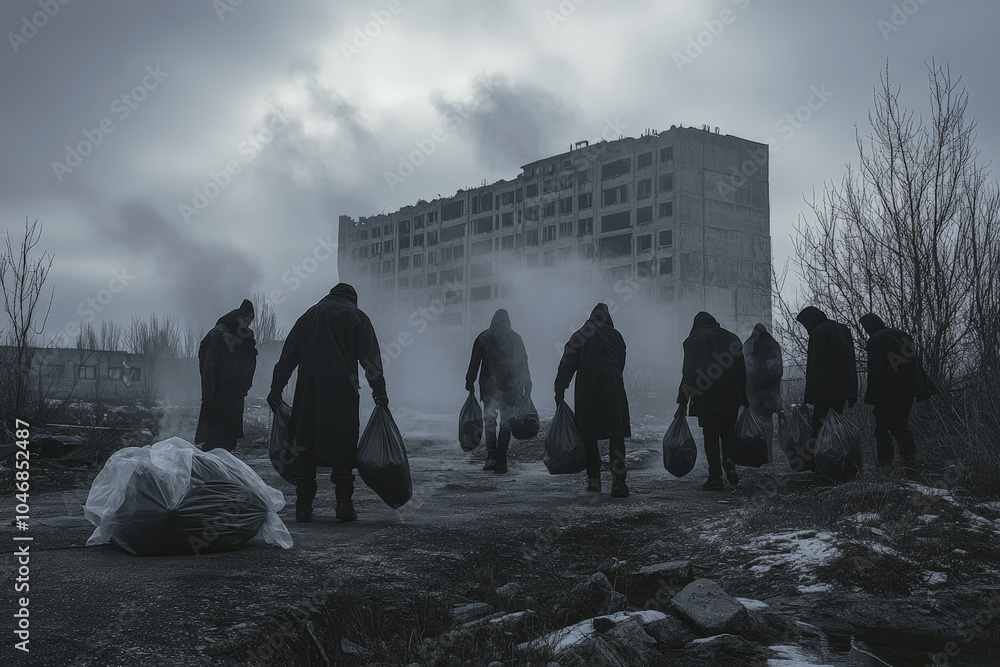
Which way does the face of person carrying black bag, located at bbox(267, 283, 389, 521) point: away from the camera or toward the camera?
away from the camera

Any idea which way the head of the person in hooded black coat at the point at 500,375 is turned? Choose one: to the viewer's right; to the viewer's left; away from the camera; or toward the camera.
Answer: away from the camera

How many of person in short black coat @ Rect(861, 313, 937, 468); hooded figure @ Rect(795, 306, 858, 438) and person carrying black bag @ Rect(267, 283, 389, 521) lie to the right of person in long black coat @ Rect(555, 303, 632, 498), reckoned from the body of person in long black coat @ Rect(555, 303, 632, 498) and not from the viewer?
2

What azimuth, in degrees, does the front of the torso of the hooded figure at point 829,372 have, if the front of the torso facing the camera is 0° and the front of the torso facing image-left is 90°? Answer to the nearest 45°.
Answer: approximately 135°

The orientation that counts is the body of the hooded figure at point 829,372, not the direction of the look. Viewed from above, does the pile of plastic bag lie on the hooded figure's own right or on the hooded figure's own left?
on the hooded figure's own left

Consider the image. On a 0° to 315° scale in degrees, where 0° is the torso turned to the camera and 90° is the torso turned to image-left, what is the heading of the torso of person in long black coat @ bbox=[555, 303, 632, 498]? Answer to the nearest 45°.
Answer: approximately 180°

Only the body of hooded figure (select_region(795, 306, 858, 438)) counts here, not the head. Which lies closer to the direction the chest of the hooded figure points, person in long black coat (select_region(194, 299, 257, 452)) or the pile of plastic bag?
the person in long black coat

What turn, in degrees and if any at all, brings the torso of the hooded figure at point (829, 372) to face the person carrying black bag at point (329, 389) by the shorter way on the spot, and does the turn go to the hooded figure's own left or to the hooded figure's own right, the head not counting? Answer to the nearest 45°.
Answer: approximately 90° to the hooded figure's own left

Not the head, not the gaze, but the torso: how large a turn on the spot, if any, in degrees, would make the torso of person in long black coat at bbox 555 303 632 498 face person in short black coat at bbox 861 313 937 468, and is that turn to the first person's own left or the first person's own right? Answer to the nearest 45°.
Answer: approximately 90° to the first person's own right

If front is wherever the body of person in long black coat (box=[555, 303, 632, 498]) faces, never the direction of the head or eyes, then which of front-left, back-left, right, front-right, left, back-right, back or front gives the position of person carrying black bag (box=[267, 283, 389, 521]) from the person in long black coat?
back-left

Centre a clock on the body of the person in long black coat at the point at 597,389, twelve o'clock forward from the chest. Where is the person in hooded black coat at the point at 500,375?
the person in hooded black coat at the point at 500,375 is roughly at 11 o'clock from the person in long black coat at the point at 597,389.

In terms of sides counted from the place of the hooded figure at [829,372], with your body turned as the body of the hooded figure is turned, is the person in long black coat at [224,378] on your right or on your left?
on your left

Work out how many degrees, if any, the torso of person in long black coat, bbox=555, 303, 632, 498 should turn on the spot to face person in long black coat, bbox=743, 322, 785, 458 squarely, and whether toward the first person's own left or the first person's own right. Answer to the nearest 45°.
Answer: approximately 45° to the first person's own right
